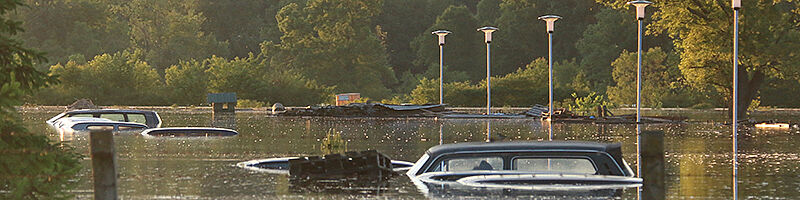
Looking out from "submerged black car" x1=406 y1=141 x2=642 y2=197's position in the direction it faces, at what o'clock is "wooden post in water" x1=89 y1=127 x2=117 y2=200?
The wooden post in water is roughly at 11 o'clock from the submerged black car.

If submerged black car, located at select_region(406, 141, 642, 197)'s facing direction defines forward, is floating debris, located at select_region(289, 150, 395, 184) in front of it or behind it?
in front

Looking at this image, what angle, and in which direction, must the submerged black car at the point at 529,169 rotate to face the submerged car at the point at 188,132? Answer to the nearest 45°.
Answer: approximately 45° to its right

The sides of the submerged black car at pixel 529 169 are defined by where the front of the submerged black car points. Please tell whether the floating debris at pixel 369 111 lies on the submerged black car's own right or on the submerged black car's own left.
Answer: on the submerged black car's own right

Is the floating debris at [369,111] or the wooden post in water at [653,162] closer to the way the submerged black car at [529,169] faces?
the floating debris

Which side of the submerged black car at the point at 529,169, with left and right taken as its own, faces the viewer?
left

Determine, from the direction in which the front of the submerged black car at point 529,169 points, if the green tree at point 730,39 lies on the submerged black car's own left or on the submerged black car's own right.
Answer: on the submerged black car's own right

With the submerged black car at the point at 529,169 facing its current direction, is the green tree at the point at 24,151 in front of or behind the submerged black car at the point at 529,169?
in front
